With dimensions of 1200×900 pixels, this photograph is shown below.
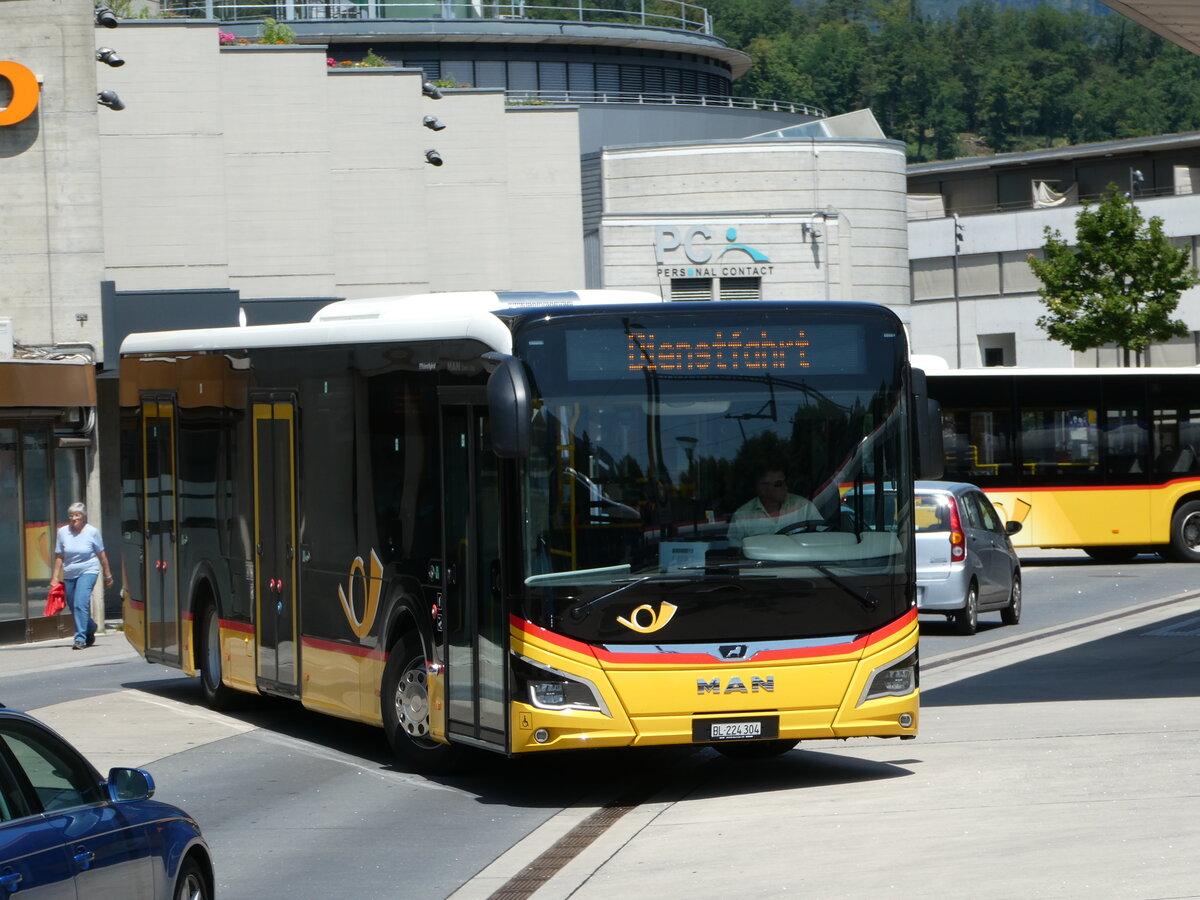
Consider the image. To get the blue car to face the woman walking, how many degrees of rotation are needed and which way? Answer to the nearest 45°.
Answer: approximately 45° to its left

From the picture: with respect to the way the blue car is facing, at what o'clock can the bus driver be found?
The bus driver is roughly at 12 o'clock from the blue car.

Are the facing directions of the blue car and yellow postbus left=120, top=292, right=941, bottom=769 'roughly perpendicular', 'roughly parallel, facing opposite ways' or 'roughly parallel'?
roughly perpendicular

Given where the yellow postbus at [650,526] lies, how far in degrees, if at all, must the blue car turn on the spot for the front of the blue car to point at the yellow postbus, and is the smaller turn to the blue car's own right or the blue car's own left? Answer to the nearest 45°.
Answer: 0° — it already faces it

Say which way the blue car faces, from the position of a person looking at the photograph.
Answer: facing away from the viewer and to the right of the viewer

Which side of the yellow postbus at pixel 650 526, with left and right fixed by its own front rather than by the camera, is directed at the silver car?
left

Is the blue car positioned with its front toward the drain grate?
yes

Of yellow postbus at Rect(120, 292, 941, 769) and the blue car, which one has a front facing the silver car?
the blue car

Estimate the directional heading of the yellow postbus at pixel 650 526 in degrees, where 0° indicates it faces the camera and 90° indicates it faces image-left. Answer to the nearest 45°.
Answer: approximately 315°

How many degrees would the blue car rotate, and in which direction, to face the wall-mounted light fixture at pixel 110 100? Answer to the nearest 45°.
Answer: approximately 45° to its left
